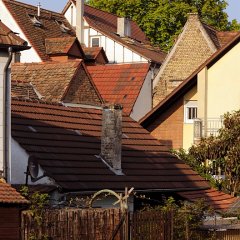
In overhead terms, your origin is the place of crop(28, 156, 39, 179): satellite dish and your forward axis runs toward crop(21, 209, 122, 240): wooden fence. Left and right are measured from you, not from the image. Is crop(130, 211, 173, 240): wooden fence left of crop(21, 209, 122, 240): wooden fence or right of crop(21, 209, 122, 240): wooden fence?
left

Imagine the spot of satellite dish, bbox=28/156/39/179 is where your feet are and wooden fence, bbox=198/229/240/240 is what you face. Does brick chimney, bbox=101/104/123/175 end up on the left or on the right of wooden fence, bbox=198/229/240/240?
left

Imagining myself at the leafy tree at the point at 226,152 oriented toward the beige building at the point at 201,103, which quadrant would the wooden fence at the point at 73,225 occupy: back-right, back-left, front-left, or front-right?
back-left

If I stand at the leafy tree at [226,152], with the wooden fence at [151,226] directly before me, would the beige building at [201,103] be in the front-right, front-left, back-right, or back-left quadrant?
back-right
